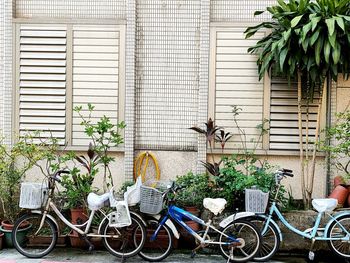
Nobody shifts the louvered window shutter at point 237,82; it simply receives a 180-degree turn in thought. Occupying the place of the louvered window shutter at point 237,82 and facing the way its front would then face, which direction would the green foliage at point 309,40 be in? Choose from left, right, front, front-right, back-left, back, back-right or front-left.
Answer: back-right

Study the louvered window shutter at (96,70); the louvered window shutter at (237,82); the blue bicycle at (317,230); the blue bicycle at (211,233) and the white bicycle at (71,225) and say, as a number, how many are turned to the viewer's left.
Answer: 3

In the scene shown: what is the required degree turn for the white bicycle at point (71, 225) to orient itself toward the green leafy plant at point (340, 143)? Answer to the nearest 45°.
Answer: approximately 180°

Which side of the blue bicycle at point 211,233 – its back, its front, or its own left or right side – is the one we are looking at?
left

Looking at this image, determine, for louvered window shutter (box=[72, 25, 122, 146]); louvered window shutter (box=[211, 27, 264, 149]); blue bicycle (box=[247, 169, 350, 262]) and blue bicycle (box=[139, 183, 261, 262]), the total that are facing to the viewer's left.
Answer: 2

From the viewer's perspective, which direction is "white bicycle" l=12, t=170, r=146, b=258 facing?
to the viewer's left

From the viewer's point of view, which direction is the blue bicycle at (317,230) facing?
to the viewer's left

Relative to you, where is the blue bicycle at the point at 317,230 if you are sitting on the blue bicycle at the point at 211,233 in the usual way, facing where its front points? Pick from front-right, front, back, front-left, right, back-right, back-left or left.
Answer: back

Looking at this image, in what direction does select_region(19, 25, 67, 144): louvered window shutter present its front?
toward the camera

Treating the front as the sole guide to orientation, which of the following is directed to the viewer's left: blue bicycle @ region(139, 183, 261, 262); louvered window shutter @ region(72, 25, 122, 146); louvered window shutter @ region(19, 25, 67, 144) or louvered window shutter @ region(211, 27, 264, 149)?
the blue bicycle

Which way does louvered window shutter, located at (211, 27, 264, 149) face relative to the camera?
toward the camera

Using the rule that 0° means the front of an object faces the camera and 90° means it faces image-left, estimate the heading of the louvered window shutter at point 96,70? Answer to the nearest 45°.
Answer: approximately 0°

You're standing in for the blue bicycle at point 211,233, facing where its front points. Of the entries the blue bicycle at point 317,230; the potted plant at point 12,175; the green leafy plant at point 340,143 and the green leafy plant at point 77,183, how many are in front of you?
2

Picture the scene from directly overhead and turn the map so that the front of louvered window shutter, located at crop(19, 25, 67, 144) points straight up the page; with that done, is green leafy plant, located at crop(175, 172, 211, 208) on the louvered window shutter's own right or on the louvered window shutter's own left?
on the louvered window shutter's own left
